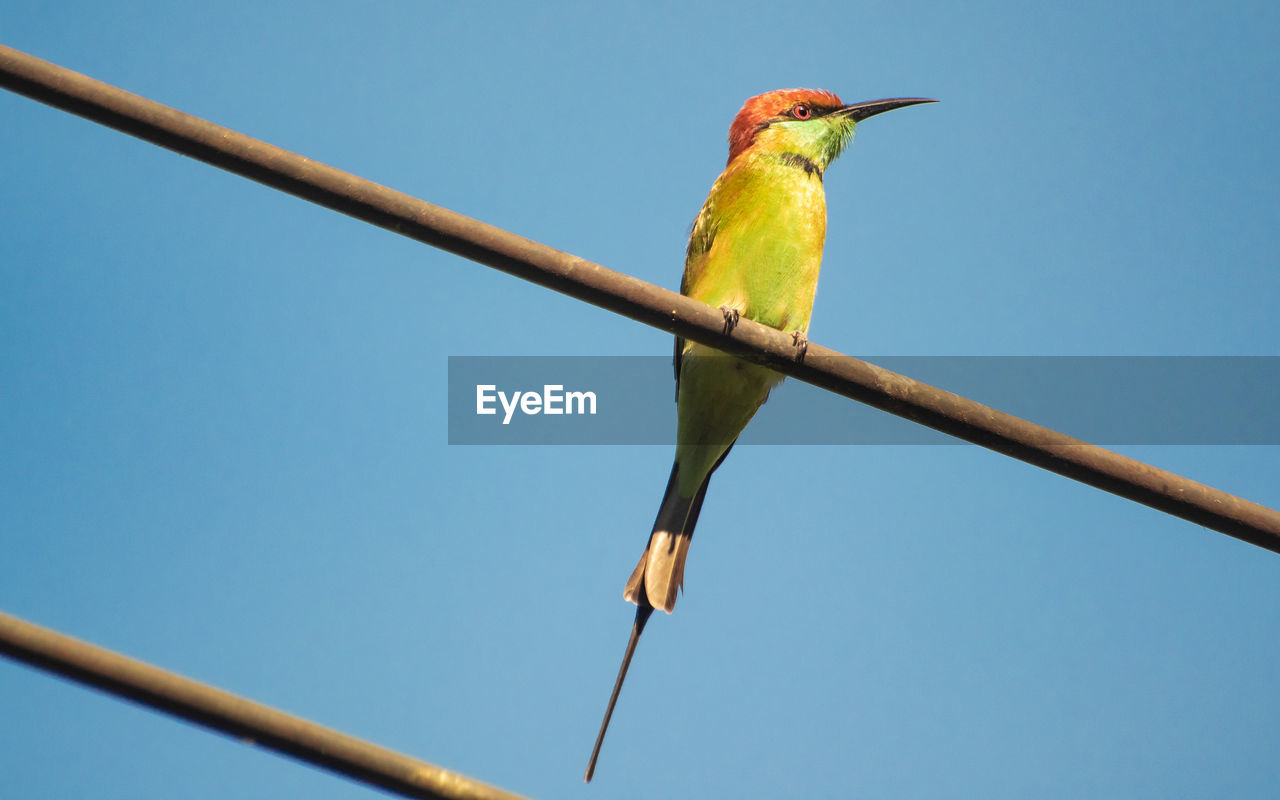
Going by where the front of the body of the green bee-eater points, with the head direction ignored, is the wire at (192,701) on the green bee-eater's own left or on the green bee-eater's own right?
on the green bee-eater's own right

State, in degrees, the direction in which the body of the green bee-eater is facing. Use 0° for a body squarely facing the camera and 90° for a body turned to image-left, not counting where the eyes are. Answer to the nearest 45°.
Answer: approximately 315°
